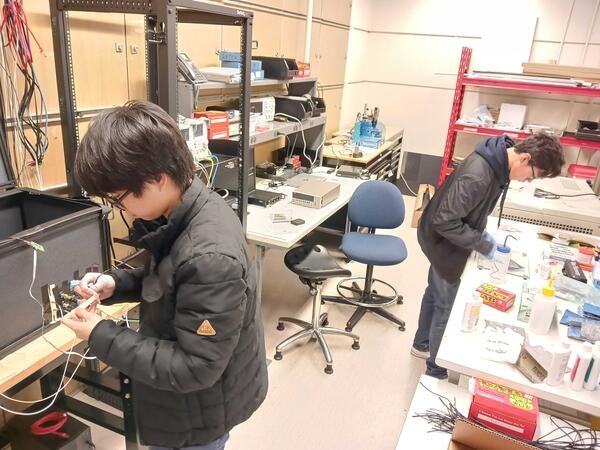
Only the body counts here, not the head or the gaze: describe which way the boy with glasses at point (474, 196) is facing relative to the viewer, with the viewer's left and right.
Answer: facing to the right of the viewer

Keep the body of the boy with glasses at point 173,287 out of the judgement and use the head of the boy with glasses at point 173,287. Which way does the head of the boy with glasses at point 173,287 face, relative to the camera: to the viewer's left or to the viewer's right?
to the viewer's left

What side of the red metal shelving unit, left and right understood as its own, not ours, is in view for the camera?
front

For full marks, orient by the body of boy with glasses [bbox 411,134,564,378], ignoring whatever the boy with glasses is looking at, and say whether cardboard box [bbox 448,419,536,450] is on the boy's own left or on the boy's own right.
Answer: on the boy's own right

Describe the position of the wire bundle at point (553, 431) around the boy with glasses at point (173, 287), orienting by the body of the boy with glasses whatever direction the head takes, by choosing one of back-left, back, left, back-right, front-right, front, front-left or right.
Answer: back

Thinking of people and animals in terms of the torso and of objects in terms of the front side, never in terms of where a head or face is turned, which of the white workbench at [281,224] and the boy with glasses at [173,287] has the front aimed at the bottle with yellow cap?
the white workbench

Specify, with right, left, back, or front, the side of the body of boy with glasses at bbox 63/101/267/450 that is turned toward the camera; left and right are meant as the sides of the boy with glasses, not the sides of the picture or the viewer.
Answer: left

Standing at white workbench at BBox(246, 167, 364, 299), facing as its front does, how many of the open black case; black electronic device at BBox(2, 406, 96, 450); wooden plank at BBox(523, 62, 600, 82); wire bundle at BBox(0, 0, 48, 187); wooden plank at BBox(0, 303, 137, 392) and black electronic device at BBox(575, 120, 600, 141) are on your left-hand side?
2

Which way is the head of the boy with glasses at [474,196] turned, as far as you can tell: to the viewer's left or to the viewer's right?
to the viewer's right

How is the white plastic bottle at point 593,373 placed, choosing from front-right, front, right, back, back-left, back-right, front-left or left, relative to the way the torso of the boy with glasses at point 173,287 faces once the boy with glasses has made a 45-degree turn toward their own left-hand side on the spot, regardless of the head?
back-left

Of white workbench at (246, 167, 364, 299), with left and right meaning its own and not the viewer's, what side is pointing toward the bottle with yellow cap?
front
